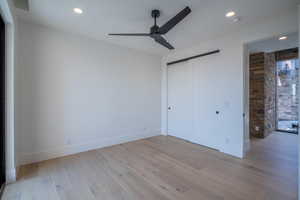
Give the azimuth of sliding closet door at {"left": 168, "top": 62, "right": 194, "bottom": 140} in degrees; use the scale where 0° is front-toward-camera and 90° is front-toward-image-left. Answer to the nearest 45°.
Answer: approximately 45°

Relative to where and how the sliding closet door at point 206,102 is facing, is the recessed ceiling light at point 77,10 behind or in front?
in front

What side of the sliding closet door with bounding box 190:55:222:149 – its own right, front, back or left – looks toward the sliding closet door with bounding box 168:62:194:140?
right

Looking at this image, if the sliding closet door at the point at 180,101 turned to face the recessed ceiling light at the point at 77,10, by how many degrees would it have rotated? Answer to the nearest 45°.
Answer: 0° — it already faces it

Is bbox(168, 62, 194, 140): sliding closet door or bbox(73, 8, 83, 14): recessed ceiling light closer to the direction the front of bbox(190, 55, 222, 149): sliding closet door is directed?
the recessed ceiling light

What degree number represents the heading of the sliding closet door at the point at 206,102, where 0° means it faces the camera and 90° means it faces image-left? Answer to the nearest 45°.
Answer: approximately 45°

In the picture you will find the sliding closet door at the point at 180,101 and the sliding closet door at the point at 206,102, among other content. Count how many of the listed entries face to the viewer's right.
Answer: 0

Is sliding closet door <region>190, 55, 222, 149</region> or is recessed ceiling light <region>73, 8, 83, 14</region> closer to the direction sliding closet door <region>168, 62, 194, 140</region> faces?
the recessed ceiling light

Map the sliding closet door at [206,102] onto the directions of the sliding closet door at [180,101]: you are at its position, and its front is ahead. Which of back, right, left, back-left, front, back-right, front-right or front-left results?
left
